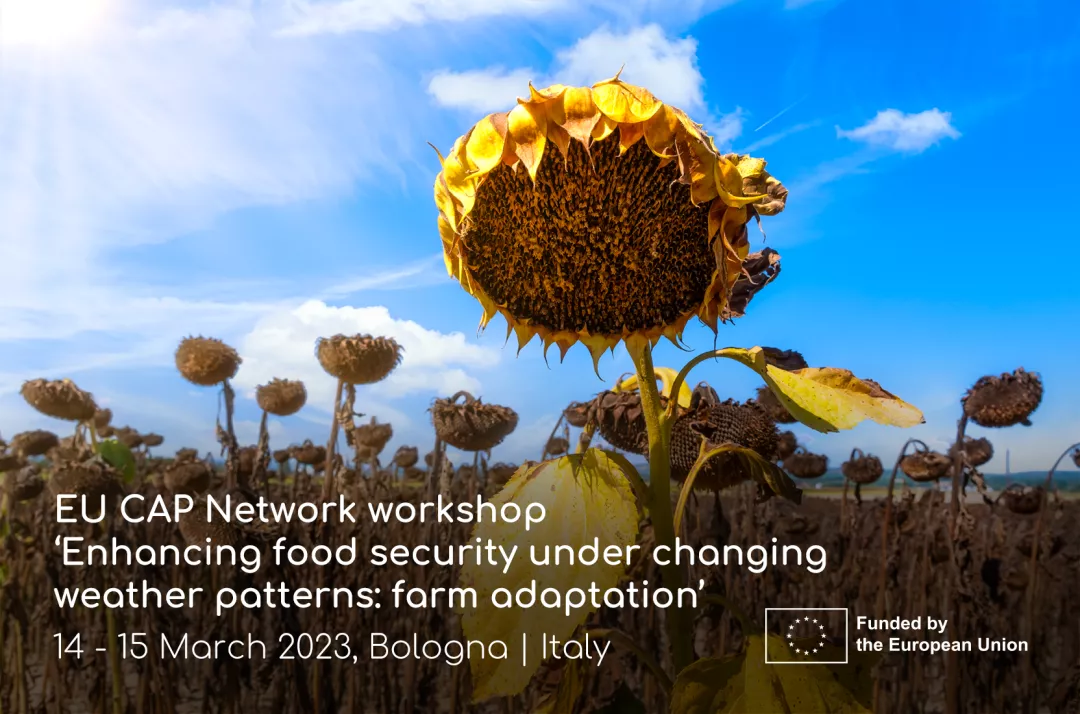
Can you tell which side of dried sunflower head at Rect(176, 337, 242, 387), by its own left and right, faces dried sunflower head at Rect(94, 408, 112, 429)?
back

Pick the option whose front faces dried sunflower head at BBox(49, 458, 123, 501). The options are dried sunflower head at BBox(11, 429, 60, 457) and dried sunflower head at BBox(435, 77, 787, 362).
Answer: dried sunflower head at BBox(11, 429, 60, 457)

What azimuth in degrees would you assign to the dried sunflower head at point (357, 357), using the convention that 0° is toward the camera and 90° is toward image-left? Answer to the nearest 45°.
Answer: approximately 0°
